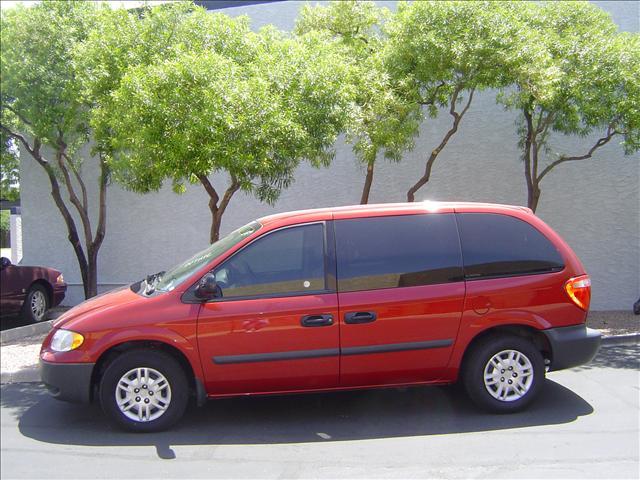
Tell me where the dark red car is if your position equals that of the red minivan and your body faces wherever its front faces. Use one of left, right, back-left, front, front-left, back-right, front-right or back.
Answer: front-right

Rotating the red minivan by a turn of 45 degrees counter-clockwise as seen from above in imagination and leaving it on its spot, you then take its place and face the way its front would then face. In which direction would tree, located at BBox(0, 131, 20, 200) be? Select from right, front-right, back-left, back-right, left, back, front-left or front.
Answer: right

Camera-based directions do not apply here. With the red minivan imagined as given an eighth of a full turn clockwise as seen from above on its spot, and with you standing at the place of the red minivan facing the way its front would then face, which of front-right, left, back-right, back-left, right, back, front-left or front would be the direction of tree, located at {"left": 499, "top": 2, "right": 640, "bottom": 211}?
right

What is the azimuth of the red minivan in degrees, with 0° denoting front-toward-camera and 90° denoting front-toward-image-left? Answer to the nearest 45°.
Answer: approximately 90°

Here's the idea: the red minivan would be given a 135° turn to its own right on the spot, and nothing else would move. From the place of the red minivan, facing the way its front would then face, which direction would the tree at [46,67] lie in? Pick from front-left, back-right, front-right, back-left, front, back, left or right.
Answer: left
